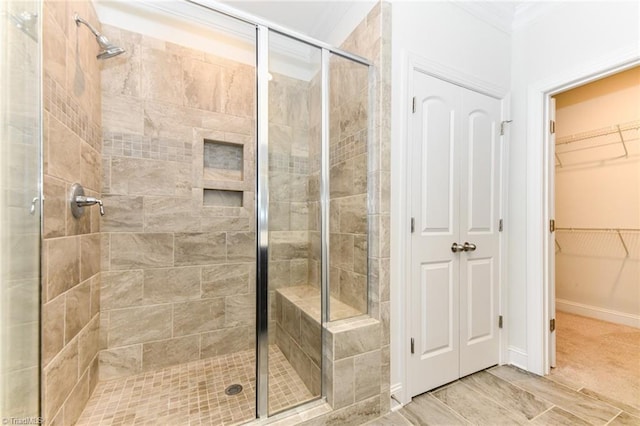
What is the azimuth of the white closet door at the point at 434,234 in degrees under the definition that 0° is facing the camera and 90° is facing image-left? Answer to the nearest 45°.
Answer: approximately 315°

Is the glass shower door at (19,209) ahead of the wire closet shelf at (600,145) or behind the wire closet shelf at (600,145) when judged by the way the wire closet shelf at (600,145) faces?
ahead

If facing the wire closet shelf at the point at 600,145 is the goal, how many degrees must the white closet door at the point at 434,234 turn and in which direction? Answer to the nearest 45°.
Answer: approximately 90° to its left

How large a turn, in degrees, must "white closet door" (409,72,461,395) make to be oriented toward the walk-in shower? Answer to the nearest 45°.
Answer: approximately 90° to its right

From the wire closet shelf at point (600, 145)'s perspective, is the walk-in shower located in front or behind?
in front

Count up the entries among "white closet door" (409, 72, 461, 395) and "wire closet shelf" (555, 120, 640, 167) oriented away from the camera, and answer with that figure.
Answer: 0

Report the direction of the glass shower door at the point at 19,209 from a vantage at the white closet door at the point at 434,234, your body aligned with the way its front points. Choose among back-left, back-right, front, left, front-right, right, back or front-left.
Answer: right

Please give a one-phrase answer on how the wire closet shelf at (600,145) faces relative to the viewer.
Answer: facing the viewer and to the left of the viewer
